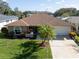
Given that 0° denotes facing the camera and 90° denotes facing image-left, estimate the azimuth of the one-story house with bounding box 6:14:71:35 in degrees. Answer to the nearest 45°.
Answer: approximately 0°
